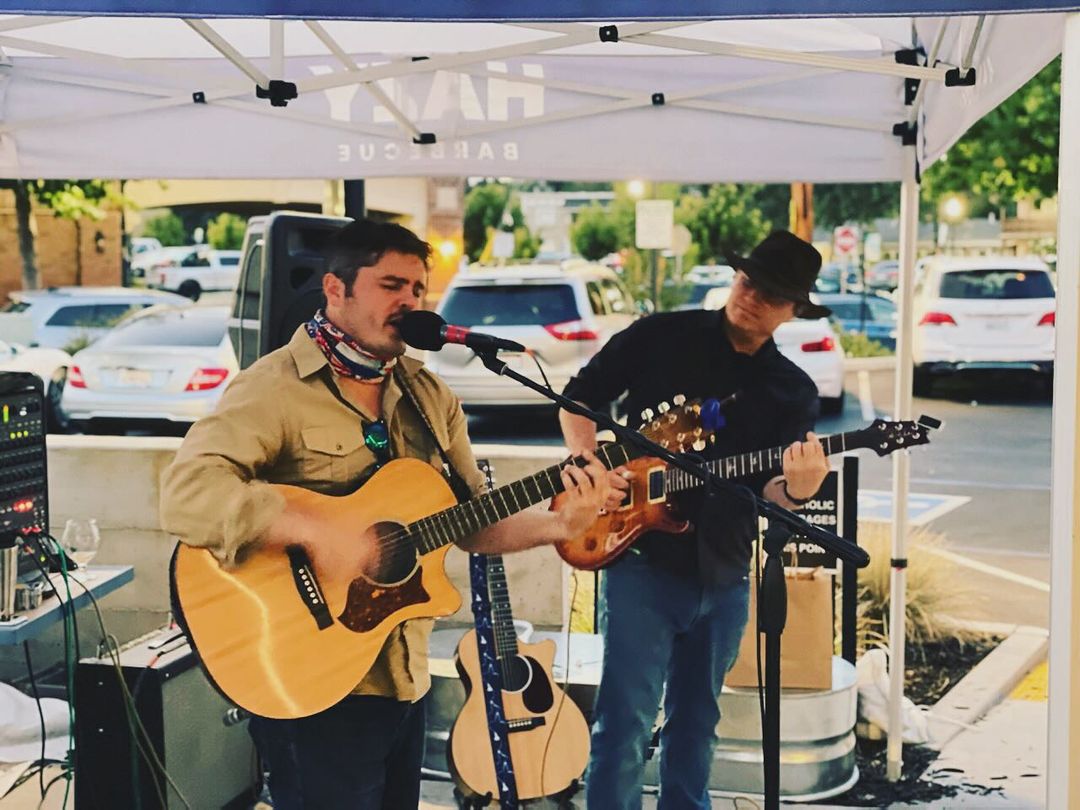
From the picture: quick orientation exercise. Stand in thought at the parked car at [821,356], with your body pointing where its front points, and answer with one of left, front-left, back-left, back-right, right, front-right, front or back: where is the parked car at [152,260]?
front-left

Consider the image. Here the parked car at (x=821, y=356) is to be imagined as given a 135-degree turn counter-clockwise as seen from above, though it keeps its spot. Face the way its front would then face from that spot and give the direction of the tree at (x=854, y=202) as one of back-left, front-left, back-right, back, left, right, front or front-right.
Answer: back-right

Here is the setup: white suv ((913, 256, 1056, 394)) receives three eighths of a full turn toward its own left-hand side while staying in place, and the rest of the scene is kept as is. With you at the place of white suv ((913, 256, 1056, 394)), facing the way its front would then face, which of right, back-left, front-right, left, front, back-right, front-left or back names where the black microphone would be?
front-left

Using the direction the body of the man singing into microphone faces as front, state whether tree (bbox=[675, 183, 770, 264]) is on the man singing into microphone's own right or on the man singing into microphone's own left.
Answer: on the man singing into microphone's own left

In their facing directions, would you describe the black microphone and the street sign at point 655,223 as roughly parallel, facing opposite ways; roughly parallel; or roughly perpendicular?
roughly perpendicular

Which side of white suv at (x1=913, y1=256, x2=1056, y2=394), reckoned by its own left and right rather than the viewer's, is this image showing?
back

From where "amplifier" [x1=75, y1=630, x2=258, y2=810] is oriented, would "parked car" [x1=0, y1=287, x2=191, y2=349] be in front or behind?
behind

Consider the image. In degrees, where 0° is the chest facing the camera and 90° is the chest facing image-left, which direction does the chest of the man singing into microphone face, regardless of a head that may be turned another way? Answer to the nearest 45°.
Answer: approximately 315°

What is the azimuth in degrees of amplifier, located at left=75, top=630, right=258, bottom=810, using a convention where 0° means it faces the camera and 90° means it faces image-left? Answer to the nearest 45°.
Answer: approximately 315°

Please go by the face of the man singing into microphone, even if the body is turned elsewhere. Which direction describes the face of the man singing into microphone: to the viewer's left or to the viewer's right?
to the viewer's right

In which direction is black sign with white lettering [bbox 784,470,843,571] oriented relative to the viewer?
toward the camera

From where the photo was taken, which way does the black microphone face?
to the viewer's left

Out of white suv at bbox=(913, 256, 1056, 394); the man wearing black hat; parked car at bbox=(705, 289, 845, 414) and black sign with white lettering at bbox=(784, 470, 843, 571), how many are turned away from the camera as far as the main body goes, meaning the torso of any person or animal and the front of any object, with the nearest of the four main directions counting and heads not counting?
2

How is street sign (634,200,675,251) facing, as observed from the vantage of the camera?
facing the viewer

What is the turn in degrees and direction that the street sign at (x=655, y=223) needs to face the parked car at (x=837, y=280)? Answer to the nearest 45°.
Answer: approximately 180°

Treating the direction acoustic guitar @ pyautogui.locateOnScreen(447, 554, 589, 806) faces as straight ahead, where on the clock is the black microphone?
The black microphone is roughly at 12 o'clock from the acoustic guitar.

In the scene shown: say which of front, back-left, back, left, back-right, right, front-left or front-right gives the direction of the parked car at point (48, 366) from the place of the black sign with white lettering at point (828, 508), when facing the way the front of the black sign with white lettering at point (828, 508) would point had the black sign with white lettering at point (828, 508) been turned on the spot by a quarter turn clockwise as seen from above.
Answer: front-right
